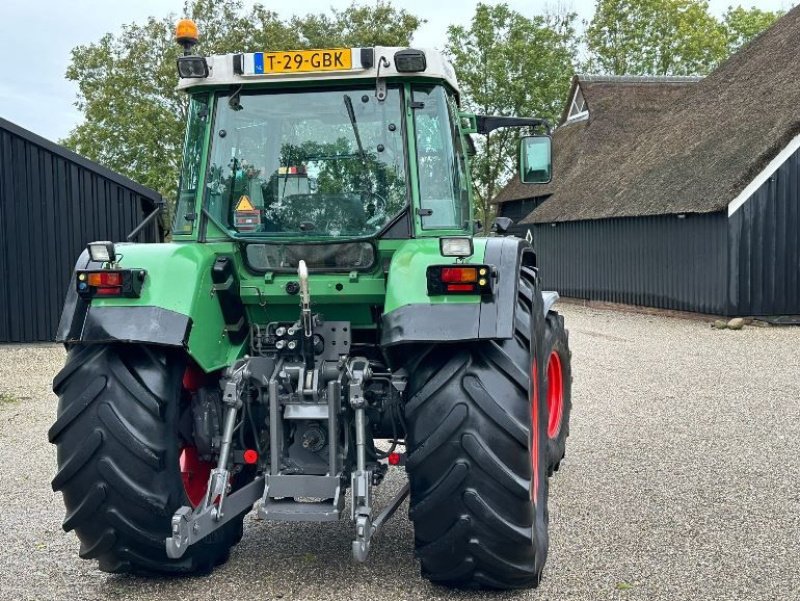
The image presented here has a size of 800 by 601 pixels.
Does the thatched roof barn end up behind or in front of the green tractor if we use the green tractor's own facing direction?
in front

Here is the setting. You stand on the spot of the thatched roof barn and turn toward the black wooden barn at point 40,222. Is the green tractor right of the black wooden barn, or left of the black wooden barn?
left

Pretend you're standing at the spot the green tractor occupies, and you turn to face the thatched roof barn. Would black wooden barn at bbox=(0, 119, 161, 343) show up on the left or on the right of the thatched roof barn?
left

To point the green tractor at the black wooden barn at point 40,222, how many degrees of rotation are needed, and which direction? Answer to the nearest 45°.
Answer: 0° — it already faces it

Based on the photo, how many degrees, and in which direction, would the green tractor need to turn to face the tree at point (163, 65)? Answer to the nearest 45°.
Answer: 0° — it already faces it

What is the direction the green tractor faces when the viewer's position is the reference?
facing away from the viewer
